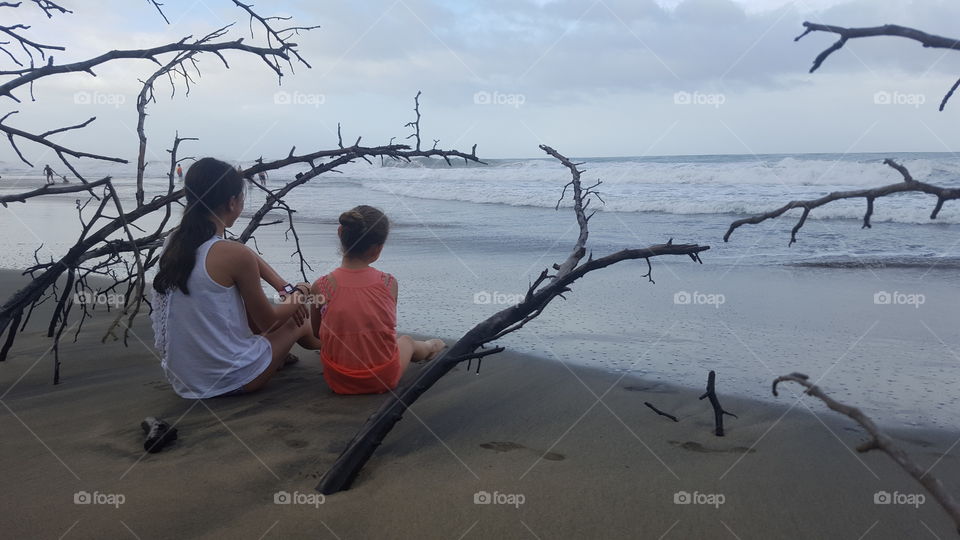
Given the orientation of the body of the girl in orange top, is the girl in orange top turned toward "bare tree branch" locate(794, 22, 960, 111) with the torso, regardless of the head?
no

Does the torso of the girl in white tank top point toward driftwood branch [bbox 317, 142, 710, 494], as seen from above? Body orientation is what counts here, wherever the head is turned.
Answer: no

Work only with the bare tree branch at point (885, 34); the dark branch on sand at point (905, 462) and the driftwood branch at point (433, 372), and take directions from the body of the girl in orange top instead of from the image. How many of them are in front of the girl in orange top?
0

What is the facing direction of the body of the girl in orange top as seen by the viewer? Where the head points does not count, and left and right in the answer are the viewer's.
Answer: facing away from the viewer

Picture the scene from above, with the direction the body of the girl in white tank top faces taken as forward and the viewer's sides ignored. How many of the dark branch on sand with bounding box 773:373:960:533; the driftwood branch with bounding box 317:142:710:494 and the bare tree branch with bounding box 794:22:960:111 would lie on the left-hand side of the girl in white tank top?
0

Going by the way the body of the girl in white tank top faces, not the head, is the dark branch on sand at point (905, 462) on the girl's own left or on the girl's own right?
on the girl's own right

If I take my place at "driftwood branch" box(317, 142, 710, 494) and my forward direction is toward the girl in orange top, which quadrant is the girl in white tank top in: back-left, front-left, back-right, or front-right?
front-left

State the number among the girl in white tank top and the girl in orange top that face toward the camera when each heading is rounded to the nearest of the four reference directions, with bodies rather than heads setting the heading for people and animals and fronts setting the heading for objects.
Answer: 0

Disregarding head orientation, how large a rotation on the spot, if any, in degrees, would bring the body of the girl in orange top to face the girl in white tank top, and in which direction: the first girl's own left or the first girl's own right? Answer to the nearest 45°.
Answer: approximately 90° to the first girl's own left

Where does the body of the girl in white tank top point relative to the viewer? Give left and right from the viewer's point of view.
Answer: facing away from the viewer and to the right of the viewer

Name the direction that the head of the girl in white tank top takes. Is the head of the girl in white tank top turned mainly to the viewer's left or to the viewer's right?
to the viewer's right

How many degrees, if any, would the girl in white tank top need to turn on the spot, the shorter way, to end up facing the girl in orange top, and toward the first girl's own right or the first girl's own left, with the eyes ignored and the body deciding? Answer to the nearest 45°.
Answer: approximately 45° to the first girl's own right
